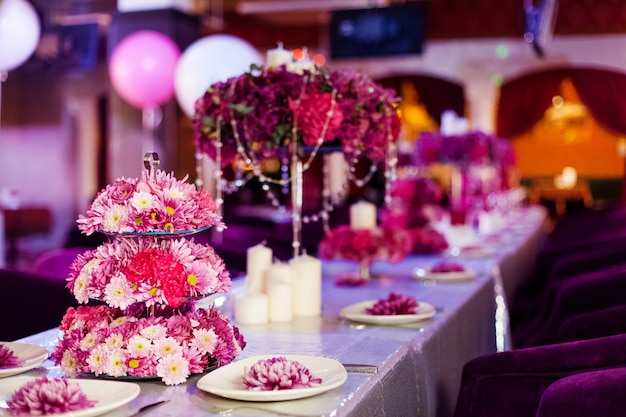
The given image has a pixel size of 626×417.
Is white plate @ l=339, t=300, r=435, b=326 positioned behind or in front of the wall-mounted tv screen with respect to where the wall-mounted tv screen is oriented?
in front

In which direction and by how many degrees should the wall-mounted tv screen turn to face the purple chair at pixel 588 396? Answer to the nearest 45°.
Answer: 0° — it already faces it

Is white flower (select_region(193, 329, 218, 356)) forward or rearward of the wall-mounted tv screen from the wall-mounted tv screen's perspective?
forward

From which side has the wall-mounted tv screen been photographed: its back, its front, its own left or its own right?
front

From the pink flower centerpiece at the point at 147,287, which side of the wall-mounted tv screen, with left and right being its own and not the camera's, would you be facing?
front

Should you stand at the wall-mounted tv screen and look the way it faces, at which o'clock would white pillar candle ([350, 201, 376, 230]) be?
The white pillar candle is roughly at 12 o'clock from the wall-mounted tv screen.

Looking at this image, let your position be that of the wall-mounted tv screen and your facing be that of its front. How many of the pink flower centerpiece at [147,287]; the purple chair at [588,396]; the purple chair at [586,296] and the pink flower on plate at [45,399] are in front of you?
4

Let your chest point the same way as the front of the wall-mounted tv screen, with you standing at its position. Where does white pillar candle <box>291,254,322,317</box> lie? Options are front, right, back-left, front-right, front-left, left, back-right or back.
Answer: front

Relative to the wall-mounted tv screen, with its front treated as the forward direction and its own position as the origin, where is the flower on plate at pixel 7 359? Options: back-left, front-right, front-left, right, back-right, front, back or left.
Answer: front

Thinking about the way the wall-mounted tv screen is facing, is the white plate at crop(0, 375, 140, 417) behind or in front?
in front

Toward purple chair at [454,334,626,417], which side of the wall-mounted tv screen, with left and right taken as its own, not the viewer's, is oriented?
front

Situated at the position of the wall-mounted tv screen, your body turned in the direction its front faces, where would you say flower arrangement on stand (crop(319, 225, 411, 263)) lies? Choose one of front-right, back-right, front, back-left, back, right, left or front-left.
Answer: front

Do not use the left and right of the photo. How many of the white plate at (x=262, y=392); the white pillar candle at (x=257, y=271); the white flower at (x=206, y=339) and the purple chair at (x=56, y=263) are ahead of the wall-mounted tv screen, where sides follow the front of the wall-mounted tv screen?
4

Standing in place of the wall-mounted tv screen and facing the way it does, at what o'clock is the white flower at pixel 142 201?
The white flower is roughly at 12 o'clock from the wall-mounted tv screen.

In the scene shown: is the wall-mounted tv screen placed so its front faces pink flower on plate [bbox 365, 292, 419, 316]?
yes
